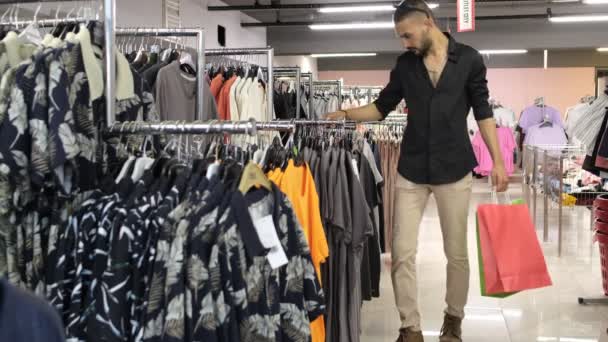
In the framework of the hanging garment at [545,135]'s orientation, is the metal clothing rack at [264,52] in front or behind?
in front

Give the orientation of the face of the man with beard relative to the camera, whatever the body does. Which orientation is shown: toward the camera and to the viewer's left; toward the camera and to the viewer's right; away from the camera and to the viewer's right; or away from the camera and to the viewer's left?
toward the camera and to the viewer's left

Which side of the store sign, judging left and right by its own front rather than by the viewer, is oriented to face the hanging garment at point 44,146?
front

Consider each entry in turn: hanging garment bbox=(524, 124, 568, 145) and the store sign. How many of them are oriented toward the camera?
2

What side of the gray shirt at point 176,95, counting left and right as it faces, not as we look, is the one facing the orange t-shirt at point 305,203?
front

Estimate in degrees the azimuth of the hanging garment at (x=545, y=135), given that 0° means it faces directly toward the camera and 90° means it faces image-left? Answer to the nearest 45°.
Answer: approximately 0°

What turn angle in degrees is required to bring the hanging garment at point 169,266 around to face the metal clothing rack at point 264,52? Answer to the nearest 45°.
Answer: approximately 135° to its left

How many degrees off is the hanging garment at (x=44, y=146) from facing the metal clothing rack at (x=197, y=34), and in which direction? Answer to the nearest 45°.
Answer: approximately 90° to its left

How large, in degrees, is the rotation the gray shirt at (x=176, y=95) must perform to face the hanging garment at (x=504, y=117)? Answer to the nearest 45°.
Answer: approximately 90° to its left

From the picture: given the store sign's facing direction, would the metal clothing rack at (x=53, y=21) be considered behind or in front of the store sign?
in front

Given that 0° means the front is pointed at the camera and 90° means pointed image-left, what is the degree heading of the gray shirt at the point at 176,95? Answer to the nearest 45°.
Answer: approximately 315°
